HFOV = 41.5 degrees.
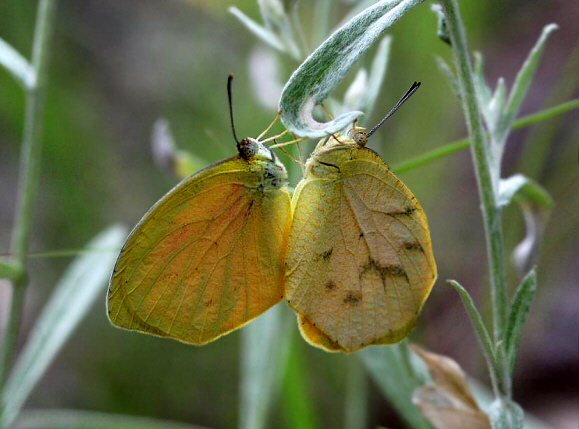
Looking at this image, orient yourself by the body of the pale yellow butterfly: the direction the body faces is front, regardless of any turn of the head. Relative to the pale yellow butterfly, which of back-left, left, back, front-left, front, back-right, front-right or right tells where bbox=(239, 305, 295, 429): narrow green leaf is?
back-left
